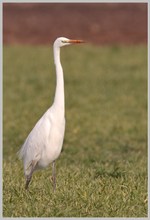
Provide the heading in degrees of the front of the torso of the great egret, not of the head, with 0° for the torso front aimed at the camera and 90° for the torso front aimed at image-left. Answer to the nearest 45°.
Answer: approximately 270°
